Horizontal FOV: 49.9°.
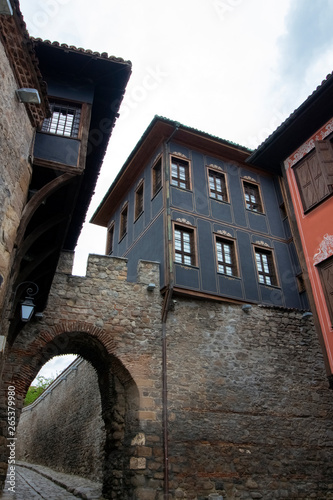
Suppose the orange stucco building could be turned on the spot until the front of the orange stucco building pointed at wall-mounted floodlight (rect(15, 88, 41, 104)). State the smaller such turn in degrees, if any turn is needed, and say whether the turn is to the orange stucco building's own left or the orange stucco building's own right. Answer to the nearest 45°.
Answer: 0° — it already faces it

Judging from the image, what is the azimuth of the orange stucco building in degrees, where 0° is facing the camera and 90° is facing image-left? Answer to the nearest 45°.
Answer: approximately 45°
